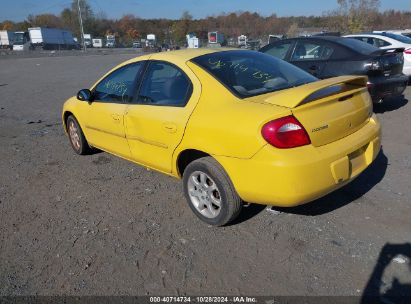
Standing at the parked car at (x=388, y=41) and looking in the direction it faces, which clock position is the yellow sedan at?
The yellow sedan is roughly at 8 o'clock from the parked car.

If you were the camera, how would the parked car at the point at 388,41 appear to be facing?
facing away from the viewer and to the left of the viewer

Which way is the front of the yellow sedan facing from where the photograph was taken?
facing away from the viewer and to the left of the viewer

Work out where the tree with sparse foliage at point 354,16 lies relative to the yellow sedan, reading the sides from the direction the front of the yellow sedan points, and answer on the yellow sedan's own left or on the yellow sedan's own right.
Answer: on the yellow sedan's own right

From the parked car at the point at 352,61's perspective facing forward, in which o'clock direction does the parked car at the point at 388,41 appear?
the parked car at the point at 388,41 is roughly at 2 o'clock from the parked car at the point at 352,61.

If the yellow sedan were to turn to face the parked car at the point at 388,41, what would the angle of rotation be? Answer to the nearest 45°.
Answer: approximately 90° to its right

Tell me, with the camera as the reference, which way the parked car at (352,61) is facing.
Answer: facing away from the viewer and to the left of the viewer

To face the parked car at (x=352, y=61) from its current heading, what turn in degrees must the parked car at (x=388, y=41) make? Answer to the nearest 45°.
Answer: approximately 135° to its left

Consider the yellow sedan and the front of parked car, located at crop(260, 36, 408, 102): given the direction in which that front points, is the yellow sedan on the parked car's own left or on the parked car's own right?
on the parked car's own left
